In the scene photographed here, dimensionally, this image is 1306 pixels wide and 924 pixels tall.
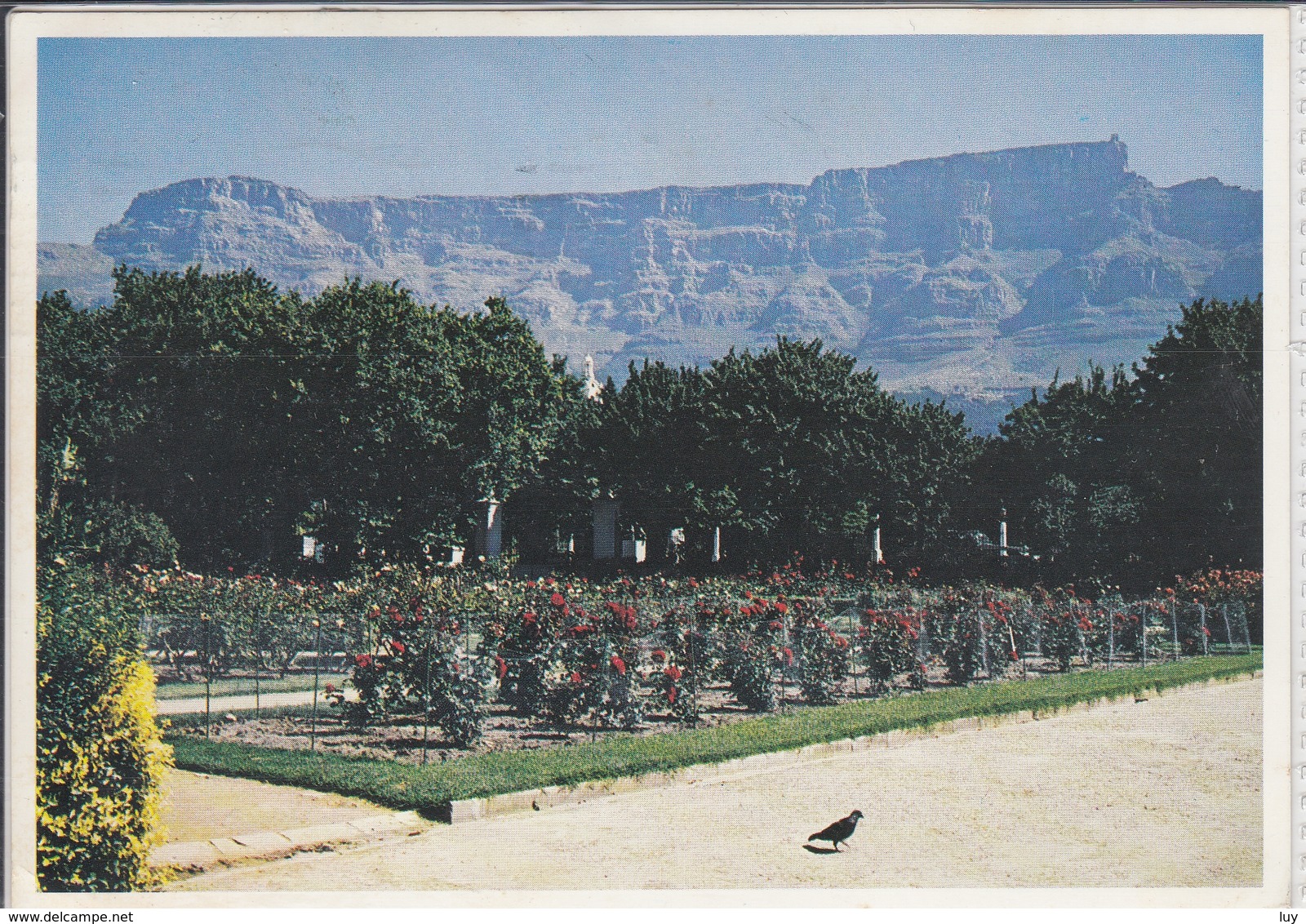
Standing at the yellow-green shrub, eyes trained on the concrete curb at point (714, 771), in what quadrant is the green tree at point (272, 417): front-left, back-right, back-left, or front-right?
front-left
